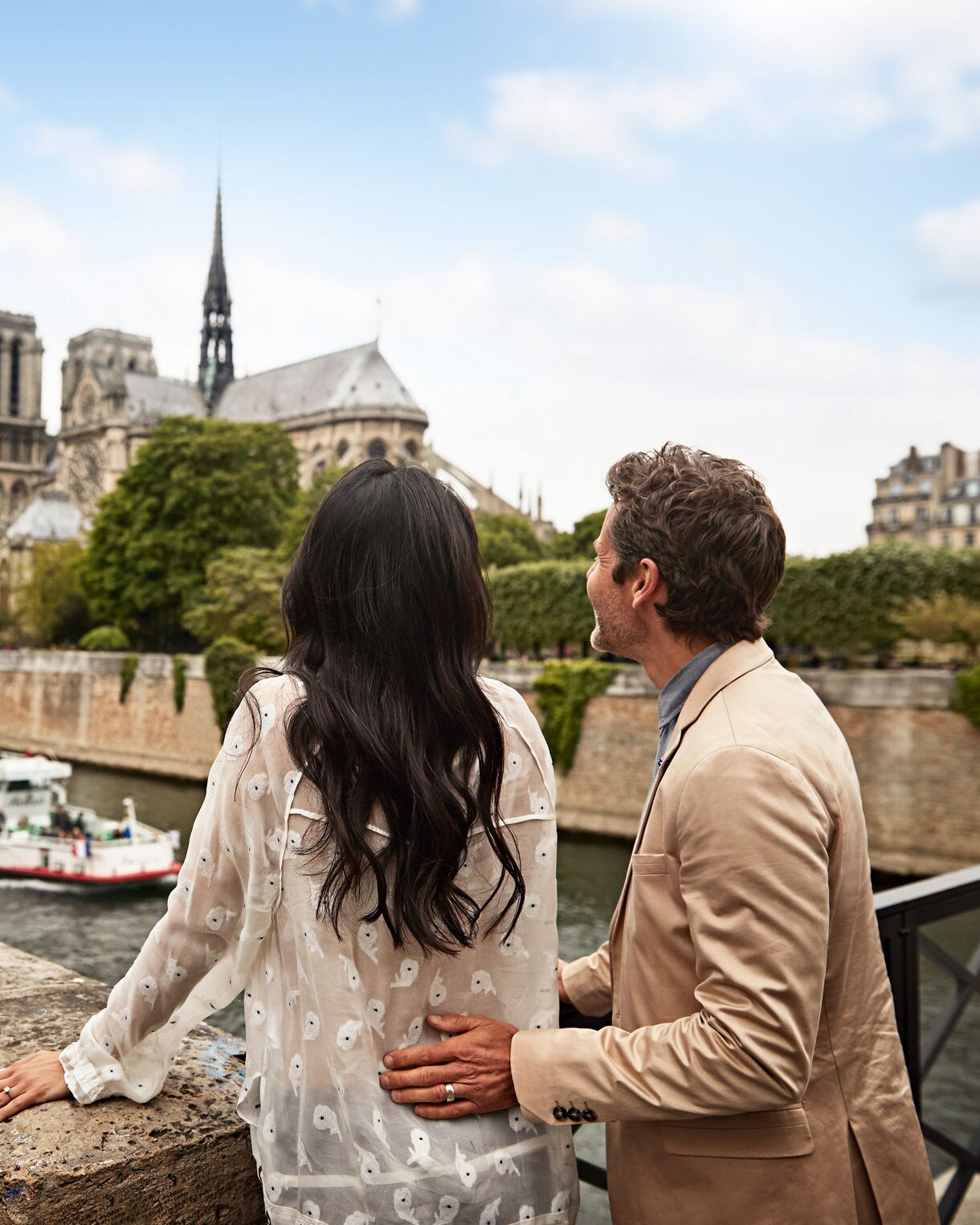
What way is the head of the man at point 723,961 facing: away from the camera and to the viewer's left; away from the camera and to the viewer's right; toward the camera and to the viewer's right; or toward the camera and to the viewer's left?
away from the camera and to the viewer's left

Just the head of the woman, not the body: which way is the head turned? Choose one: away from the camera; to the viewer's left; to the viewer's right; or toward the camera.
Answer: away from the camera

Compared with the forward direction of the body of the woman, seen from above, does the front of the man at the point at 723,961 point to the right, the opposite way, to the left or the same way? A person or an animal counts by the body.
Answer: to the left

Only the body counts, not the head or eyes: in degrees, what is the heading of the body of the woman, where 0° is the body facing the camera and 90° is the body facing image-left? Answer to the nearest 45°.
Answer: approximately 180°

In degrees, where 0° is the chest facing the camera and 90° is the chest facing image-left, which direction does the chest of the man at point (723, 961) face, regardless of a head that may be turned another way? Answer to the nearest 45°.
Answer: approximately 90°

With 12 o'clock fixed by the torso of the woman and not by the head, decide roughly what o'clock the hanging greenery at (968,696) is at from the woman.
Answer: The hanging greenery is roughly at 1 o'clock from the woman.

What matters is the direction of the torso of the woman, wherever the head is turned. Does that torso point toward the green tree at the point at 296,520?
yes
